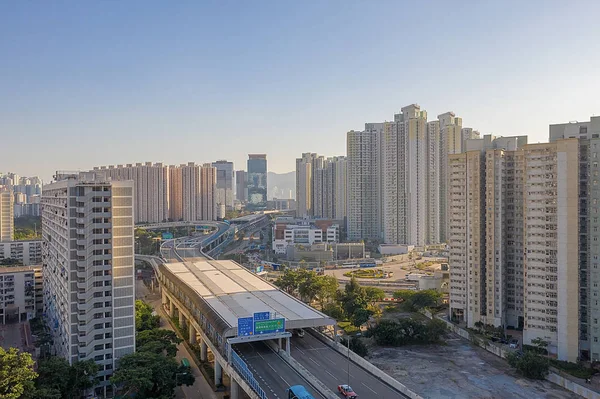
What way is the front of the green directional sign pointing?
toward the camera

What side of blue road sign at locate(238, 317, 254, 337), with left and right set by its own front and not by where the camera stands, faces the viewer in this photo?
front

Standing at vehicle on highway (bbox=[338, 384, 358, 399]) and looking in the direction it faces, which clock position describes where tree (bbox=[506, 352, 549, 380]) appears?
The tree is roughly at 9 o'clock from the vehicle on highway.

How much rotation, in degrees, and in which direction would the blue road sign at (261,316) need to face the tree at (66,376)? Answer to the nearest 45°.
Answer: approximately 90° to its right

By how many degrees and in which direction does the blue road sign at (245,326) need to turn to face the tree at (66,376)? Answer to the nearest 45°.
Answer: approximately 90° to its right

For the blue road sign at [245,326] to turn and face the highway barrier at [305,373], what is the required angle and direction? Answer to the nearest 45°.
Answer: approximately 45° to its left

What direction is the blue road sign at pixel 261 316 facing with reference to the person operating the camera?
facing the viewer

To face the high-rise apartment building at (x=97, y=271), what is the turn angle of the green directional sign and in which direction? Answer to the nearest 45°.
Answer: approximately 90° to its right

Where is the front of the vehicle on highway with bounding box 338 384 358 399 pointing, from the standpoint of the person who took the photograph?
facing the viewer and to the right of the viewer

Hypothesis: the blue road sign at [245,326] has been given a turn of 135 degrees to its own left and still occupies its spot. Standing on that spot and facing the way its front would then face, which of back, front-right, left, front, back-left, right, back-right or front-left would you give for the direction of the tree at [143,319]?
left

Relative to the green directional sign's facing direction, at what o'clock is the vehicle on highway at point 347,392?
The vehicle on highway is roughly at 11 o'clock from the green directional sign.

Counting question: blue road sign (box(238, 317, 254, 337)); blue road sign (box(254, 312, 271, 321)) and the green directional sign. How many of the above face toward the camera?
3

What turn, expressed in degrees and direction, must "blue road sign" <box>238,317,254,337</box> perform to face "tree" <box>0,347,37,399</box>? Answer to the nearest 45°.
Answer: approximately 90° to its right

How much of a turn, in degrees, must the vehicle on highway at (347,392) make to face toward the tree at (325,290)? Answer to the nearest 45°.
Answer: approximately 135° to its left

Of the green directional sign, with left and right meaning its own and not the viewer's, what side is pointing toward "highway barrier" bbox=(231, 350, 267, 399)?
front

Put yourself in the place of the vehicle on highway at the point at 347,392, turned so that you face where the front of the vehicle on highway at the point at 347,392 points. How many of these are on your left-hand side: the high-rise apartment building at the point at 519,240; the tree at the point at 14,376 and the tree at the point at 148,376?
1
